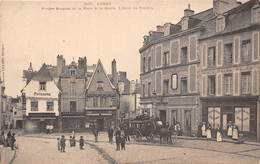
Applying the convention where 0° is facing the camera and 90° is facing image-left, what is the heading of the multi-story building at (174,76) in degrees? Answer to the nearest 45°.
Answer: approximately 45°

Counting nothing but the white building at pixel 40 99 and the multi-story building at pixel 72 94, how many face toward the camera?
2

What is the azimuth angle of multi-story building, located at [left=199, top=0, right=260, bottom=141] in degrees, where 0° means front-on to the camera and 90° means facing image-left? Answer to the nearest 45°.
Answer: approximately 45°

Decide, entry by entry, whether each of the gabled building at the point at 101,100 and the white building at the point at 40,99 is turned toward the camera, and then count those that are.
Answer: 2
